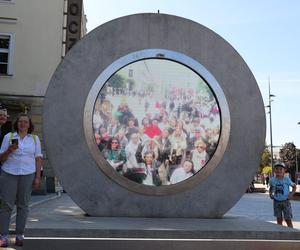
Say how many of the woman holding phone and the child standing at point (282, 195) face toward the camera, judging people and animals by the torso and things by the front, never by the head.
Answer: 2

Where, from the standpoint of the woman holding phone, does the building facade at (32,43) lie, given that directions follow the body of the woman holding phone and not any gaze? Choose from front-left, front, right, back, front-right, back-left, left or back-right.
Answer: back

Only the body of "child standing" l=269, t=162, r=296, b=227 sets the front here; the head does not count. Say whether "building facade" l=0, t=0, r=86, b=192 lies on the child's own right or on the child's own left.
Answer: on the child's own right

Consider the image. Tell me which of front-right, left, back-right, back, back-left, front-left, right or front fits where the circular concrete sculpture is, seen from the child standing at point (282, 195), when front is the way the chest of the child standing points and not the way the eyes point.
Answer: front-right

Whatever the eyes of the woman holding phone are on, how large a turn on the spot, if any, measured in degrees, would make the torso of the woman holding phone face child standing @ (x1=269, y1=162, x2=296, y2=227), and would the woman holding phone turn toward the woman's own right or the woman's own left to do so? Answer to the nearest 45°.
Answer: approximately 90° to the woman's own left

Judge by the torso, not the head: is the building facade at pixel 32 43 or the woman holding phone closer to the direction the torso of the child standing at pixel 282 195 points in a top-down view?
the woman holding phone

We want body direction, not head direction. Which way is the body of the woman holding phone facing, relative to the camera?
toward the camera

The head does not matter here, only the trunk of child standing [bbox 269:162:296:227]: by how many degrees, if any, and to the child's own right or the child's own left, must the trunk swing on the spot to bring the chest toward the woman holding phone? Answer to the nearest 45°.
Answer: approximately 45° to the child's own right

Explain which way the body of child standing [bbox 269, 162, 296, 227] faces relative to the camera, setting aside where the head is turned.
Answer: toward the camera
